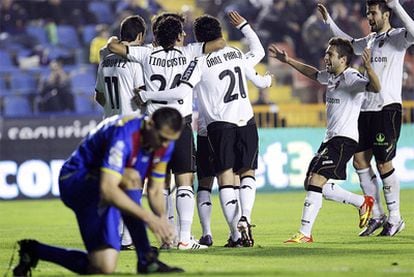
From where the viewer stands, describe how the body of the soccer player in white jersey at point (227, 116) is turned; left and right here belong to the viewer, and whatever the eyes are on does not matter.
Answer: facing away from the viewer and to the left of the viewer

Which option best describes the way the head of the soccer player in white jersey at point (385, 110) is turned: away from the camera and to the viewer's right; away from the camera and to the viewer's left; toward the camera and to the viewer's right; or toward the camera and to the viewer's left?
toward the camera and to the viewer's left

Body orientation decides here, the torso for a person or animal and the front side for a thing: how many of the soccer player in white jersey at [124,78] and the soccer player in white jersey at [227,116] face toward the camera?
0

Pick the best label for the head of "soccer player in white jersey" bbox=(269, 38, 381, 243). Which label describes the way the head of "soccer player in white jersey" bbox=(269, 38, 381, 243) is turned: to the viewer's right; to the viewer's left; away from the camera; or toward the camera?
to the viewer's left

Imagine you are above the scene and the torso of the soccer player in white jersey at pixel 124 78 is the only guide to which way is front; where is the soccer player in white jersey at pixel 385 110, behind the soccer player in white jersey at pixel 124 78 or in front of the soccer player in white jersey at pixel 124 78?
in front

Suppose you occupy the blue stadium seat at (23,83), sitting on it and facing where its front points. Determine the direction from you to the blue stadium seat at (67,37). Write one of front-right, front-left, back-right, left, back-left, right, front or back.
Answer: back-left

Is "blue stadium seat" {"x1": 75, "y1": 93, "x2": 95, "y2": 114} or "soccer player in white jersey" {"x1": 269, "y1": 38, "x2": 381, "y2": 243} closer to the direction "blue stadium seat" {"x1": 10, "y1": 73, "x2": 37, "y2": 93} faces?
the soccer player in white jersey

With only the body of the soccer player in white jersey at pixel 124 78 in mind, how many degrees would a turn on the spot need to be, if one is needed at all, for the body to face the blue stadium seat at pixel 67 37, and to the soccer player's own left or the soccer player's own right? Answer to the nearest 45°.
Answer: approximately 45° to the soccer player's own left

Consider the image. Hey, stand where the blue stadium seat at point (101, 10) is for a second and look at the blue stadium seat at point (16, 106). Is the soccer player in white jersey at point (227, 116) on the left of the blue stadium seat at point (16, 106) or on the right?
left

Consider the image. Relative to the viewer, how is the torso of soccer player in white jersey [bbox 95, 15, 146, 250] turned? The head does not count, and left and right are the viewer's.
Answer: facing away from the viewer and to the right of the viewer
